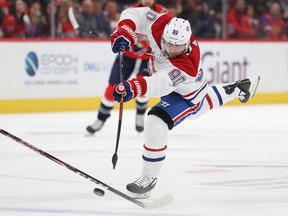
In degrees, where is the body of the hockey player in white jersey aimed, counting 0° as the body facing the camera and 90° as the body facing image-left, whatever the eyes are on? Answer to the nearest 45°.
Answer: approximately 45°

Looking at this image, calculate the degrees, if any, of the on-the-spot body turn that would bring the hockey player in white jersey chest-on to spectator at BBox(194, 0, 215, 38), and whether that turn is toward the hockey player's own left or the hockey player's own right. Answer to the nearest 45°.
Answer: approximately 135° to the hockey player's own right

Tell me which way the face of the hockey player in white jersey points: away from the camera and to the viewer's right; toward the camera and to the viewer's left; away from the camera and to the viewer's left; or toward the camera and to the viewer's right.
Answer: toward the camera and to the viewer's left

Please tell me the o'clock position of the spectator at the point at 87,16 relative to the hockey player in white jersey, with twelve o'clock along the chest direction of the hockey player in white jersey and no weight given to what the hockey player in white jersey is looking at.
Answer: The spectator is roughly at 4 o'clock from the hockey player in white jersey.

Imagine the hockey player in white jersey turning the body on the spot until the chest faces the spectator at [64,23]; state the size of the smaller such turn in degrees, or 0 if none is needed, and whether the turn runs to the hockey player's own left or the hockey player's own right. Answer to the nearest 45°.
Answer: approximately 135° to the hockey player's own right

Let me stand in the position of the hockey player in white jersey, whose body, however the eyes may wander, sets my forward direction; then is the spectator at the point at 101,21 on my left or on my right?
on my right

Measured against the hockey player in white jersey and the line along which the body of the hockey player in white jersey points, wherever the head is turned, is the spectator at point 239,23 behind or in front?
behind

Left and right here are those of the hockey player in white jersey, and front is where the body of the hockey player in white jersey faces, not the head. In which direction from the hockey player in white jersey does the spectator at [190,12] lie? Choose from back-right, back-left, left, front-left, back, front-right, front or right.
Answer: back-right

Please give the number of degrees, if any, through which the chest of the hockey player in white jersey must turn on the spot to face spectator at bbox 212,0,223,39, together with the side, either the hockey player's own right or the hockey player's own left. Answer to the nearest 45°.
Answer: approximately 135° to the hockey player's own right
